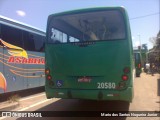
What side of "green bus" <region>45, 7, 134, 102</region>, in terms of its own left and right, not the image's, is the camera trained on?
back
